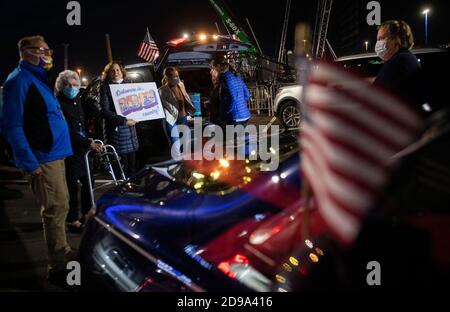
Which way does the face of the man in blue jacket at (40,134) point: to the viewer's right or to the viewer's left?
to the viewer's right

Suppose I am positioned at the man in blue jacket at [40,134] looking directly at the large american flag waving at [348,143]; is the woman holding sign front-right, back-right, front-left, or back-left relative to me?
back-left

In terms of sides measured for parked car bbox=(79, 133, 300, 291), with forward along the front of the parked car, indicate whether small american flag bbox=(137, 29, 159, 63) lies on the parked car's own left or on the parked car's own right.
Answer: on the parked car's own right

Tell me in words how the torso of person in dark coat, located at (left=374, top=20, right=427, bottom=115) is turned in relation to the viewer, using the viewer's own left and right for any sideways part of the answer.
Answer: facing to the left of the viewer

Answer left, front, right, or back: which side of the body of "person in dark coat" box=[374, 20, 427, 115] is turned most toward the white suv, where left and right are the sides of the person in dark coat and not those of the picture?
right
